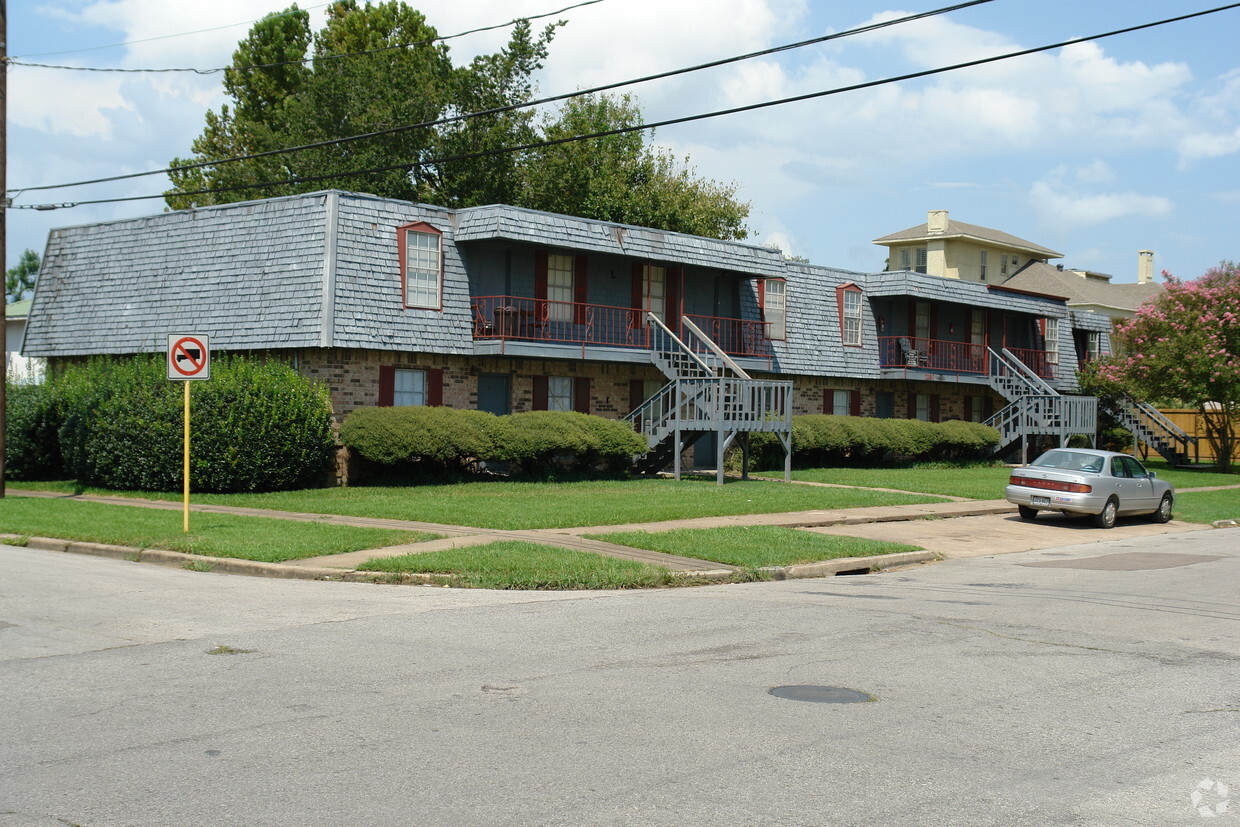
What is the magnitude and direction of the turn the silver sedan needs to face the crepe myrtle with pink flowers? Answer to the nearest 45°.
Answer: approximately 45° to its left

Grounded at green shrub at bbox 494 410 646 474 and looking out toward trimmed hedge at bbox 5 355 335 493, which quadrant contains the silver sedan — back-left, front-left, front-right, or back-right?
back-left

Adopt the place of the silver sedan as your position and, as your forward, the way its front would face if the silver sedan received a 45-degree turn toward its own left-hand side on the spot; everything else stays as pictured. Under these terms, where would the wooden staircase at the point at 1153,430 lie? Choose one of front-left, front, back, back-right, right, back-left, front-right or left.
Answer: front

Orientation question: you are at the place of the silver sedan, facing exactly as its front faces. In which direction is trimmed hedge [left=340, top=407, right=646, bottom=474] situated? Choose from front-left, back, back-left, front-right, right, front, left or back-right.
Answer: back-left

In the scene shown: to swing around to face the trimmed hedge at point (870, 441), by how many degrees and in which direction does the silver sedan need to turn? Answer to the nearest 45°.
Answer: approximately 90° to its left

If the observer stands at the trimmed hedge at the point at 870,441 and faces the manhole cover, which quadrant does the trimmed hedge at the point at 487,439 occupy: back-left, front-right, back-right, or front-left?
front-right

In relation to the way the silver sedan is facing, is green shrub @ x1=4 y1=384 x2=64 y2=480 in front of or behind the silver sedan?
behind

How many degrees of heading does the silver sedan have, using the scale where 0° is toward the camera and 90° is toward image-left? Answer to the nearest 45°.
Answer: approximately 225°

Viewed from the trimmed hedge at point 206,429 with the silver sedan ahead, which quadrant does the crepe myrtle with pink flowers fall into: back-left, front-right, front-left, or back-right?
front-left

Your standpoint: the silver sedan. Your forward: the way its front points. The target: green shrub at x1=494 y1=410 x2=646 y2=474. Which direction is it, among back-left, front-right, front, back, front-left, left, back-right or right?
back-left

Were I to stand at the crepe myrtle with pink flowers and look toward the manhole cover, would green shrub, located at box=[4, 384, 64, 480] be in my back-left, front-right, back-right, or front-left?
front-right

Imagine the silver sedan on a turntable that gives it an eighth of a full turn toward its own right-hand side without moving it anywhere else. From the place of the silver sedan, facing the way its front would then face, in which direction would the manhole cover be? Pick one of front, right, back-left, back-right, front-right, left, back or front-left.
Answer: right

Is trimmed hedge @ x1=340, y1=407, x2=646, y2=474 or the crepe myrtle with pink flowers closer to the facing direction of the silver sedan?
the crepe myrtle with pink flowers

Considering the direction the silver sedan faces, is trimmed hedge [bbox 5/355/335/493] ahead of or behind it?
behind
